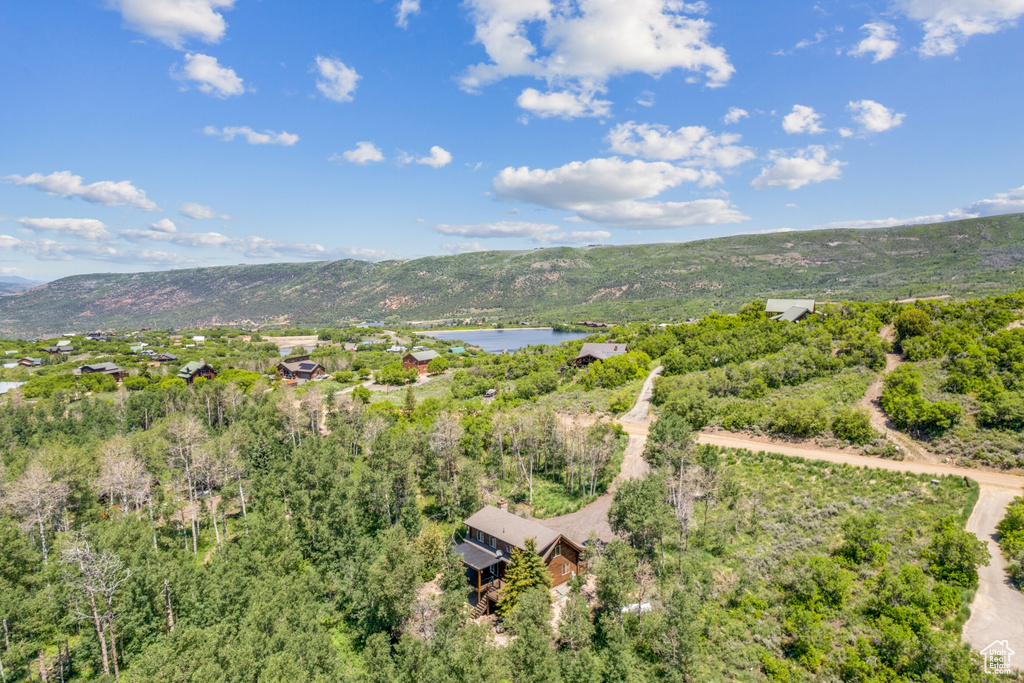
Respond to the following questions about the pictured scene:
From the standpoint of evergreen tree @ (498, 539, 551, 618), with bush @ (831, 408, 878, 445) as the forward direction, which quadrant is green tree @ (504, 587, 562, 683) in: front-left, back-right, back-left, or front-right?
back-right

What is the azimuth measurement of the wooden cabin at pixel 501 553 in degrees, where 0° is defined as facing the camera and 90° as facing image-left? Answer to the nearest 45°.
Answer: approximately 45°

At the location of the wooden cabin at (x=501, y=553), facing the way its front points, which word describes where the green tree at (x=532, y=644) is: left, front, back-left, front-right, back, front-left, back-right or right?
front-left

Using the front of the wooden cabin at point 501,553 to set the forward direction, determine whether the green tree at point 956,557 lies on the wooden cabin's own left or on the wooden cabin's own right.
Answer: on the wooden cabin's own left

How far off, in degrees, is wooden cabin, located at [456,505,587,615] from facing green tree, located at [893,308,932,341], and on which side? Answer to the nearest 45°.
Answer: approximately 180°

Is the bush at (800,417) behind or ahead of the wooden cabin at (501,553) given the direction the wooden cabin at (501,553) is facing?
behind
